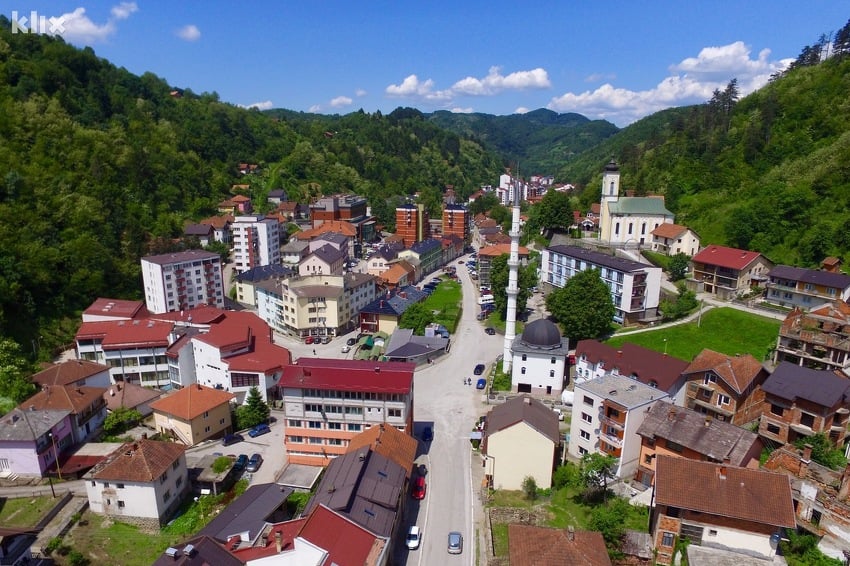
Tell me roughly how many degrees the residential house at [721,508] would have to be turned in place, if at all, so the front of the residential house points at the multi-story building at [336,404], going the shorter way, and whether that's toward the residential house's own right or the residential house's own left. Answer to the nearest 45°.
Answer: approximately 90° to the residential house's own right

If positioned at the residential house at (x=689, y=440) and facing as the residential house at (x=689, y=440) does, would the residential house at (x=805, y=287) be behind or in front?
behind

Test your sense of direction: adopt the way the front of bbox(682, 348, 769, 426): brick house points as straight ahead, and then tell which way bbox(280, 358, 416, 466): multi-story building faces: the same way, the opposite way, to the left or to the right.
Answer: to the left

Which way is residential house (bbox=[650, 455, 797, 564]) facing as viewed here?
toward the camera

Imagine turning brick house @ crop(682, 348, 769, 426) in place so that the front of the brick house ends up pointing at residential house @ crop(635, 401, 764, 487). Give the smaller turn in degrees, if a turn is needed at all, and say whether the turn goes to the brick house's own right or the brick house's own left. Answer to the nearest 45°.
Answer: approximately 45° to the brick house's own left

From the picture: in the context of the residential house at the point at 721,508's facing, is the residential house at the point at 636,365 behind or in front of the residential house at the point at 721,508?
behind

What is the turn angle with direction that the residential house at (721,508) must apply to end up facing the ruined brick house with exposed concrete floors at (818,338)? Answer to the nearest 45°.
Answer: approximately 180°

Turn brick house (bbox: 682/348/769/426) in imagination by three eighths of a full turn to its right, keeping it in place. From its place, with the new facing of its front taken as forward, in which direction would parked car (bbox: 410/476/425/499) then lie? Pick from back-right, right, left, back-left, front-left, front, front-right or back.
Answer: back-left

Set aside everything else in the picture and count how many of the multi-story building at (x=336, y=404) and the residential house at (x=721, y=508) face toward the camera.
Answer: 2

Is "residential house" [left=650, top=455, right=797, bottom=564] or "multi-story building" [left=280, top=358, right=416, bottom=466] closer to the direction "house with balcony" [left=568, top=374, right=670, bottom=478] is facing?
the multi-story building

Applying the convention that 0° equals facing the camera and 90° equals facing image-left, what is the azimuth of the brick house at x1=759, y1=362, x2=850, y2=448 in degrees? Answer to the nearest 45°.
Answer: approximately 45°

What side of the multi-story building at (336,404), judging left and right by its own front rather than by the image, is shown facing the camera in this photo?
front

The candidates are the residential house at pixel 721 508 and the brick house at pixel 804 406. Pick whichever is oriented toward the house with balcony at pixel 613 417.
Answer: the brick house

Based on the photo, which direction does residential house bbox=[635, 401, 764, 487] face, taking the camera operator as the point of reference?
facing the viewer and to the left of the viewer
